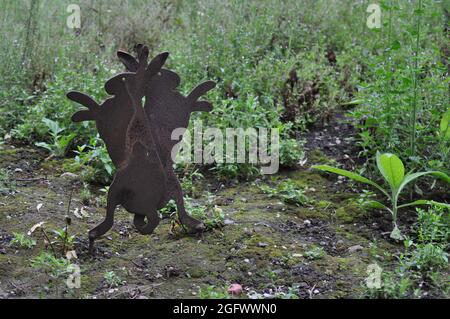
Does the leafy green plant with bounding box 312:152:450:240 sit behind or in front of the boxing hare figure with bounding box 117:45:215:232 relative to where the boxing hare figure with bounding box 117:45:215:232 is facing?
in front

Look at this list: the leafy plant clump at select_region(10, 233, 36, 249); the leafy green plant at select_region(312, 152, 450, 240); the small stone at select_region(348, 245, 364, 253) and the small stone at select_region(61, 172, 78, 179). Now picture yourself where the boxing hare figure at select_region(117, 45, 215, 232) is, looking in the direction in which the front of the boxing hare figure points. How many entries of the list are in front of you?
2

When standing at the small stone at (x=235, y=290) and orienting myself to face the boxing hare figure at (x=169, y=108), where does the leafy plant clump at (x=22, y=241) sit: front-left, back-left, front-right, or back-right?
front-left

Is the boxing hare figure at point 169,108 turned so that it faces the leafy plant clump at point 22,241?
no

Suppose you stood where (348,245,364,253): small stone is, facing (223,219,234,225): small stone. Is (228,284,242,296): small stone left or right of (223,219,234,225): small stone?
left

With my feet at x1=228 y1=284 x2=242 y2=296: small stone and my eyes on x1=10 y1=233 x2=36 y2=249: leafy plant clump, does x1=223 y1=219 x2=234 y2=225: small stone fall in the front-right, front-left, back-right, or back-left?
front-right

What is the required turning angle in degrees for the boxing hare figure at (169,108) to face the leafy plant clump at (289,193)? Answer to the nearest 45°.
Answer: approximately 45° to its left
